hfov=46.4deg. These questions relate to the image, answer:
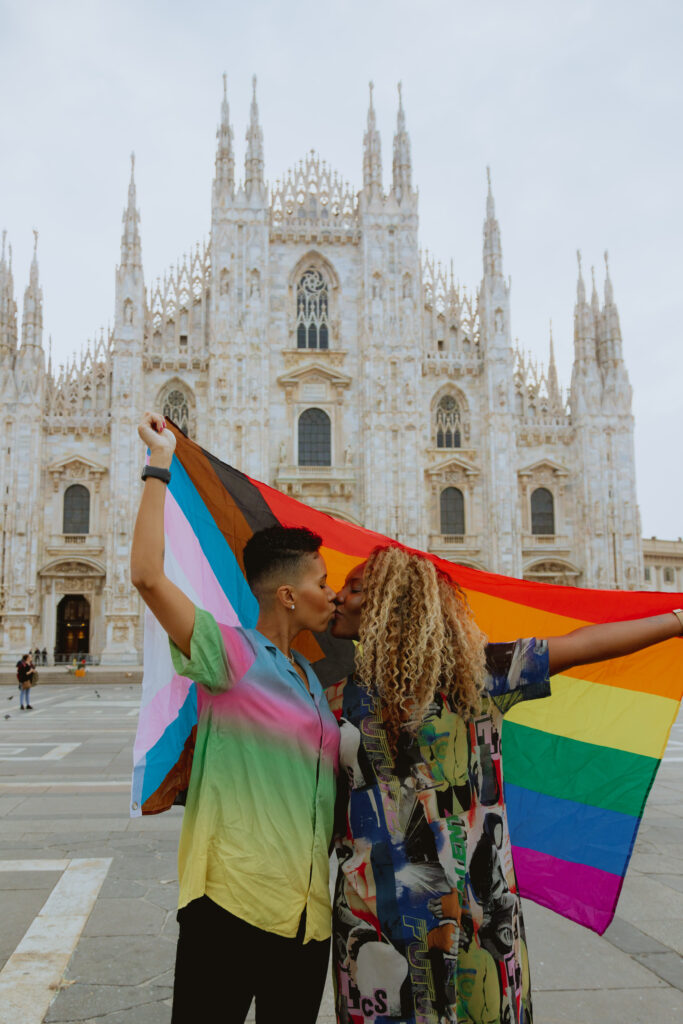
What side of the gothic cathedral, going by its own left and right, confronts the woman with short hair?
front

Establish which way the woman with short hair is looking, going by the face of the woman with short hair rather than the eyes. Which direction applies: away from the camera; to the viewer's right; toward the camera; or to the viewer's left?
to the viewer's right

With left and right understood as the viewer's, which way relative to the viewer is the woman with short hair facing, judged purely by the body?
facing the viewer and to the right of the viewer

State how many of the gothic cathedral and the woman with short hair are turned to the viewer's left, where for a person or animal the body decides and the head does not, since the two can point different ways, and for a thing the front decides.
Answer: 0

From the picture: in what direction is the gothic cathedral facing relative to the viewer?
toward the camera

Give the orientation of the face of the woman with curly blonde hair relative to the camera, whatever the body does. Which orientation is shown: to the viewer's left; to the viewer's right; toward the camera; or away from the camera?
to the viewer's left

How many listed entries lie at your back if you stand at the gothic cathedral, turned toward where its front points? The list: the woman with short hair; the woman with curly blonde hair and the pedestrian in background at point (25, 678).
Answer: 0

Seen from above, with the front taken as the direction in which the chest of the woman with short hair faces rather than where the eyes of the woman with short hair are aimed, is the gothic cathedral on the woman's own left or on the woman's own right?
on the woman's own left

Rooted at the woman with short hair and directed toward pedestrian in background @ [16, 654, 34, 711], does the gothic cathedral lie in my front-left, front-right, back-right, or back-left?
front-right

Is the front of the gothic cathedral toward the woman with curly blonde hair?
yes

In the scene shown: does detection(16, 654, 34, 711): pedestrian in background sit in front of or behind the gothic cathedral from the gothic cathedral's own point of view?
in front

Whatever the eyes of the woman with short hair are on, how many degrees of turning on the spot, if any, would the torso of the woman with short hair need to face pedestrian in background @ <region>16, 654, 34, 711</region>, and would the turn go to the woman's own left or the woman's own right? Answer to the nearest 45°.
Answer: approximately 135° to the woman's own left
